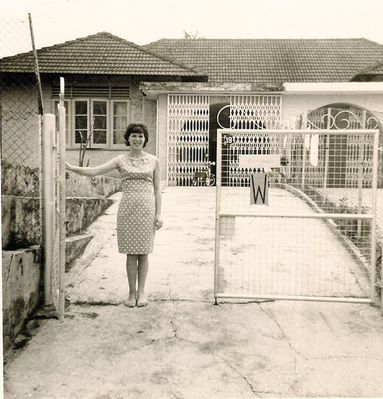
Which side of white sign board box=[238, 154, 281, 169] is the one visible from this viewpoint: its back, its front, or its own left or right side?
front

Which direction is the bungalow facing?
toward the camera

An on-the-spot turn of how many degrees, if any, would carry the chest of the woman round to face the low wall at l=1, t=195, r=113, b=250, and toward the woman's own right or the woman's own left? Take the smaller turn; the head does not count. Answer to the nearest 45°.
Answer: approximately 90° to the woman's own right

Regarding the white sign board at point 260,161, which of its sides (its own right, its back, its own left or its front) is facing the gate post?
right

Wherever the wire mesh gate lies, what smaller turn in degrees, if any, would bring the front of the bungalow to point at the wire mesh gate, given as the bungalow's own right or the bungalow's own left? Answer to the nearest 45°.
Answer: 0° — it already faces it

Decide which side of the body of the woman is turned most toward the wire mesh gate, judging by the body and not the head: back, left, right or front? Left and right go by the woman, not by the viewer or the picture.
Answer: left

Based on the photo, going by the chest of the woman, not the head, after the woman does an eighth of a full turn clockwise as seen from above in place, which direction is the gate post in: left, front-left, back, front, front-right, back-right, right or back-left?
front-right

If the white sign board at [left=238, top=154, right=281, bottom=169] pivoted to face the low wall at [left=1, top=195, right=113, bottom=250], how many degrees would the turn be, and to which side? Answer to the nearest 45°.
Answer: approximately 90° to its right

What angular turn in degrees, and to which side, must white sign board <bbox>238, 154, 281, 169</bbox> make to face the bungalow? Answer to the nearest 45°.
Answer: approximately 180°

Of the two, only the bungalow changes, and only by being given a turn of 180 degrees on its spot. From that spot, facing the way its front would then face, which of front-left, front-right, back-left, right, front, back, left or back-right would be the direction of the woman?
back

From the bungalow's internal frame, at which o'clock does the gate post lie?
The gate post is roughly at 12 o'clock from the bungalow.

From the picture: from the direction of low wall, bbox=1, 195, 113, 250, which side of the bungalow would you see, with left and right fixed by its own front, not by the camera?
front

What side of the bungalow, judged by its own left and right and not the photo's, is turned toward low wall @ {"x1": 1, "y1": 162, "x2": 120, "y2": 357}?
front
